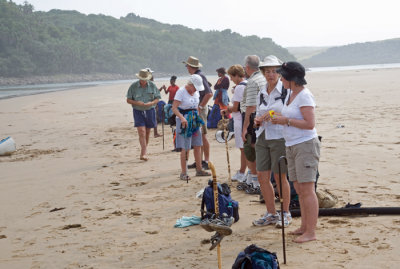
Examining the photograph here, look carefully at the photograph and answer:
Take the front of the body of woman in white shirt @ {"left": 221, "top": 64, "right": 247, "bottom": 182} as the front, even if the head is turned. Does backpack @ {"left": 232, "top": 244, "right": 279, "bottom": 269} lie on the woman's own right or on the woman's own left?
on the woman's own left

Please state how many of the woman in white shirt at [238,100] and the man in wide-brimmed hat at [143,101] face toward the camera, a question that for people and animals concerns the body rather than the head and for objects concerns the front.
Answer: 1

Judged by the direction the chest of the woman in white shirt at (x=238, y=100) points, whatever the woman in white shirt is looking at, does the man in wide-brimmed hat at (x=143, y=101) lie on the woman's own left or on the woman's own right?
on the woman's own right

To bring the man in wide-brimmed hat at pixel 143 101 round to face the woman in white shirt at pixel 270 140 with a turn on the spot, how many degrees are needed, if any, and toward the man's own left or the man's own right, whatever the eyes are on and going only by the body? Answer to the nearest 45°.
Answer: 0° — they already face them

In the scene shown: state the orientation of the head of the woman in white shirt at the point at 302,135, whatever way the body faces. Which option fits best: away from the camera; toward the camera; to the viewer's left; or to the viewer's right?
to the viewer's left

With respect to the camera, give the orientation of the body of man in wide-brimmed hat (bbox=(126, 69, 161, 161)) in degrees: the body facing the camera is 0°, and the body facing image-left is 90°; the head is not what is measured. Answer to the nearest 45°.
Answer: approximately 0°
